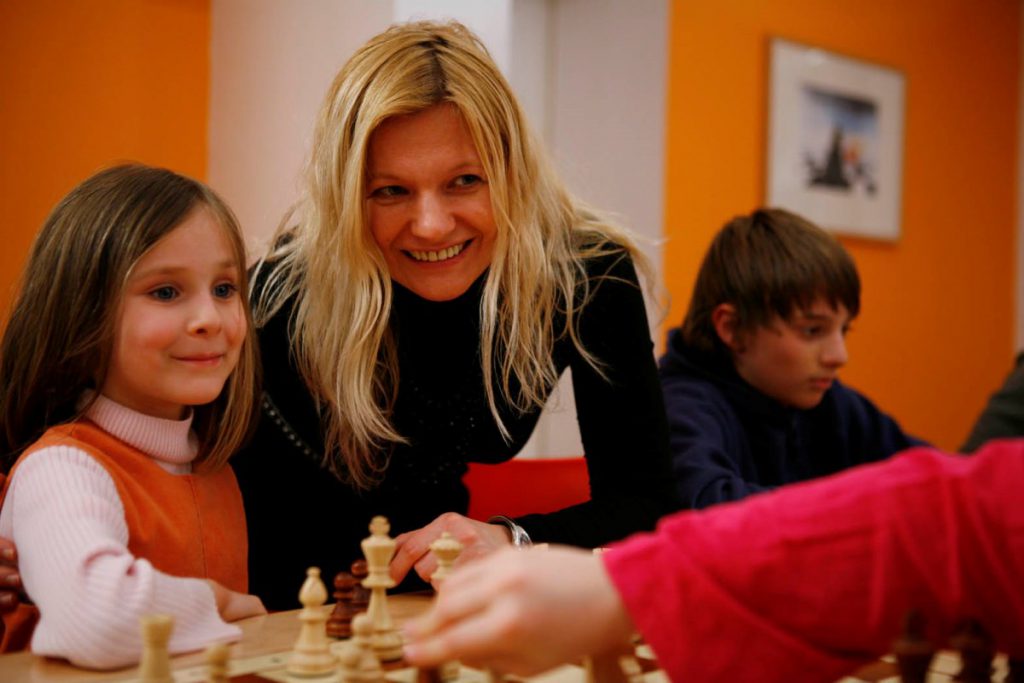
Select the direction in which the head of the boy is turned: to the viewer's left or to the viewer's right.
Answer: to the viewer's right

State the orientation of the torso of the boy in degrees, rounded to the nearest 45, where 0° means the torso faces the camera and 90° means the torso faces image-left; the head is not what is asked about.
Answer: approximately 315°

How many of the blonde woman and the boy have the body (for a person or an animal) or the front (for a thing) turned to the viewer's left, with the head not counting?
0

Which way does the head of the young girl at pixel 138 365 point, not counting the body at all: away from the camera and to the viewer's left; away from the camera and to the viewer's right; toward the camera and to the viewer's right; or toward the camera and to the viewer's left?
toward the camera and to the viewer's right

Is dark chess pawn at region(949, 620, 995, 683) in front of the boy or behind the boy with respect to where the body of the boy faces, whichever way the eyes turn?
in front

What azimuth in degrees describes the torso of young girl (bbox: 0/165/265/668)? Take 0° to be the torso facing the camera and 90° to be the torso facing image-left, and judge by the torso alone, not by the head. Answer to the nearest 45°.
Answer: approximately 315°

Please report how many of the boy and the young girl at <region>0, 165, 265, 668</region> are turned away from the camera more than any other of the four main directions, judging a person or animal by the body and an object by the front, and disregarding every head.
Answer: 0
